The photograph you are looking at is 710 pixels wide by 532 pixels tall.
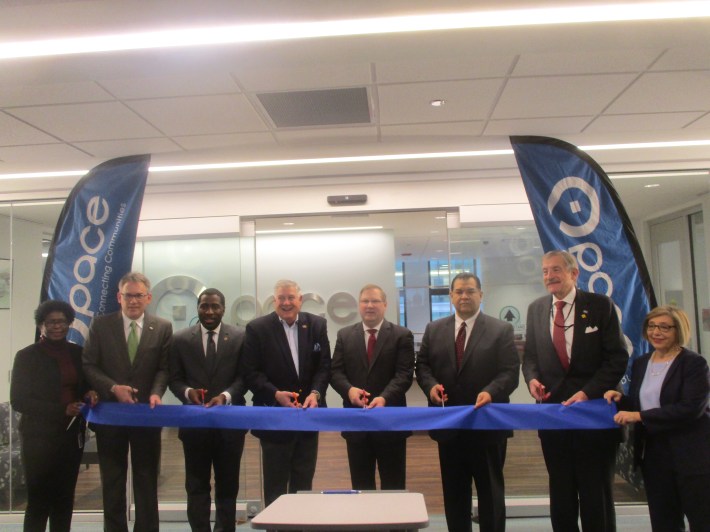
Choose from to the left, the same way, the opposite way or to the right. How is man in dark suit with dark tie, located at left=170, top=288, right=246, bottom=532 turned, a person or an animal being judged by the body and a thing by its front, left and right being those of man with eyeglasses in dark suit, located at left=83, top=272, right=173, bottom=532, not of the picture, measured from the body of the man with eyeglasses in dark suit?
the same way

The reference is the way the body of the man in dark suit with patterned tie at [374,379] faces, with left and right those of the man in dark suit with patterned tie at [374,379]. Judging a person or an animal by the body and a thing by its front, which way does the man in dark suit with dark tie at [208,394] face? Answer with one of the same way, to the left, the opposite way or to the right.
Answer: the same way

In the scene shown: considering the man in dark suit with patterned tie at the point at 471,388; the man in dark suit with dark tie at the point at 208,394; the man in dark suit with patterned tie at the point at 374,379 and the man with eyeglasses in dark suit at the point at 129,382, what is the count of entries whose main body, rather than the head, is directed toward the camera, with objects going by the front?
4

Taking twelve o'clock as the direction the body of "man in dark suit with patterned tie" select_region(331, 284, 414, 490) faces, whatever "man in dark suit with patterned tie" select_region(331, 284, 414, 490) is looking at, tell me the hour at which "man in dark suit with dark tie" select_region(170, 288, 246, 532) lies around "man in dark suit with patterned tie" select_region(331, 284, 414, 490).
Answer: "man in dark suit with dark tie" select_region(170, 288, 246, 532) is roughly at 3 o'clock from "man in dark suit with patterned tie" select_region(331, 284, 414, 490).

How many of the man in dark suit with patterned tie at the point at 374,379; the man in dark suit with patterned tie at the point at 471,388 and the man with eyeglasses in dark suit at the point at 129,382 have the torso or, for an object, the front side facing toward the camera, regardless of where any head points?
3

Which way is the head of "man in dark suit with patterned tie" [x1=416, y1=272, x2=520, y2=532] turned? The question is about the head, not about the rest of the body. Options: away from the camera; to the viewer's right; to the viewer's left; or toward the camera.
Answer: toward the camera

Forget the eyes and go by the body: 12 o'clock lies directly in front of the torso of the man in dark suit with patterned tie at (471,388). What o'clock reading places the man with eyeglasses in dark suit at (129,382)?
The man with eyeglasses in dark suit is roughly at 3 o'clock from the man in dark suit with patterned tie.

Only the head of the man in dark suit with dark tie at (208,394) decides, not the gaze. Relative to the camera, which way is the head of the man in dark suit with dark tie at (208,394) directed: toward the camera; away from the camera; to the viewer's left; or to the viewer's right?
toward the camera

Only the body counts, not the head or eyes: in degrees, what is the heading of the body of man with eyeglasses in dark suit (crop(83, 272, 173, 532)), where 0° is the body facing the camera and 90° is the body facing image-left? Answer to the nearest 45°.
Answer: approximately 0°

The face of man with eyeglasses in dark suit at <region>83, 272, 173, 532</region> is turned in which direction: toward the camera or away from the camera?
toward the camera

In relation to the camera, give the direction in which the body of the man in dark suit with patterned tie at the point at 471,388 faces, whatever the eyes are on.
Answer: toward the camera

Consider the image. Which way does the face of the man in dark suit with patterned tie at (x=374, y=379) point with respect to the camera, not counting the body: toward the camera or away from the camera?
toward the camera

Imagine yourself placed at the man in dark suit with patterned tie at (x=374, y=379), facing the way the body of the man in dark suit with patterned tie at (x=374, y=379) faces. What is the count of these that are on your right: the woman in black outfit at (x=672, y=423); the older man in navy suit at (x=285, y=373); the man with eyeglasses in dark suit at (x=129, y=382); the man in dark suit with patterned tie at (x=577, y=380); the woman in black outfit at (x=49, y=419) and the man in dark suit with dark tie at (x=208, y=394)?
4

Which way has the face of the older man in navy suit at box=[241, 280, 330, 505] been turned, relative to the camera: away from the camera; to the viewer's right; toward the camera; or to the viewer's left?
toward the camera

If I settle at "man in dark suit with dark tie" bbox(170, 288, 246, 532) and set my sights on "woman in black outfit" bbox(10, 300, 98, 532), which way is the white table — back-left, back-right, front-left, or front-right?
back-left

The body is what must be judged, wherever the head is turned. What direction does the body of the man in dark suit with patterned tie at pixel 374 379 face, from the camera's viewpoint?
toward the camera
